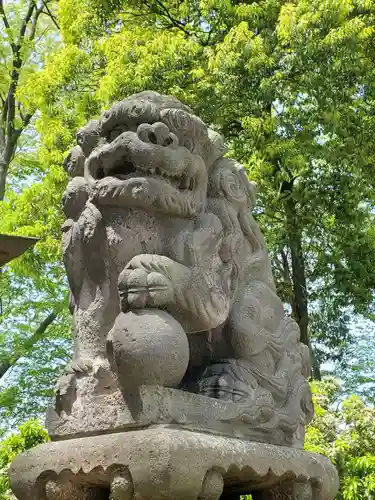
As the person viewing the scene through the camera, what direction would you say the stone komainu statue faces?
facing the viewer and to the left of the viewer
